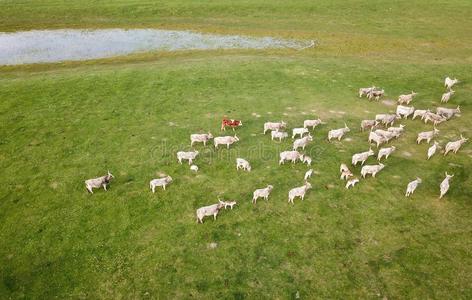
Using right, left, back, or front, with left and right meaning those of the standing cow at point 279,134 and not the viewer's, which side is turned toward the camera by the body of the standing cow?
right

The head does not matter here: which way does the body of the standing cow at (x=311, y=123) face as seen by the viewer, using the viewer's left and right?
facing to the right of the viewer

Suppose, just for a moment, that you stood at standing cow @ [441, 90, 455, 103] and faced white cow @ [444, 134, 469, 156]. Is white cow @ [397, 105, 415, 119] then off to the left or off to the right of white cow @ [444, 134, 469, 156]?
right

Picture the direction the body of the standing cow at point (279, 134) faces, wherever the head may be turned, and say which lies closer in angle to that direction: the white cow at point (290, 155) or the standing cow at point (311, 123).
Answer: the standing cow at point (311, 123)

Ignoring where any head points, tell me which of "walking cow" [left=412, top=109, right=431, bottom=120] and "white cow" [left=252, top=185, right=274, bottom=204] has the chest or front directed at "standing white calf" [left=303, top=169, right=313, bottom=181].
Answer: the white cow

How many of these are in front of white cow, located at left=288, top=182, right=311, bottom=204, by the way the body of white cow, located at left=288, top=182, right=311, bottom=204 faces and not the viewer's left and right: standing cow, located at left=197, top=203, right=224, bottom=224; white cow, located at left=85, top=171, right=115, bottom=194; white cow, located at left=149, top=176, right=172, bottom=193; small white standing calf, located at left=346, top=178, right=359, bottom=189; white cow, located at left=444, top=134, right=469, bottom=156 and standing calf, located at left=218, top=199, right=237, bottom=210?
2

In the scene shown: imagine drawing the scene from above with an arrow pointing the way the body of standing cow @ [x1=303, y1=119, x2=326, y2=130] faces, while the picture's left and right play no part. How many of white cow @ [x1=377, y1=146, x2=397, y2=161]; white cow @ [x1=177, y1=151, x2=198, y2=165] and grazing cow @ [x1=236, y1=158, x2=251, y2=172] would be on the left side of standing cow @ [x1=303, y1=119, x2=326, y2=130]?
0

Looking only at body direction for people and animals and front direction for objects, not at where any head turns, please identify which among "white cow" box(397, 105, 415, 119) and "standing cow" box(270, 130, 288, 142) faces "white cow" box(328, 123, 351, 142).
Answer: the standing cow

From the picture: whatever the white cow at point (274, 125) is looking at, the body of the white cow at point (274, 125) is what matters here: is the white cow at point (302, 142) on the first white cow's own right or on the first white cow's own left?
on the first white cow's own right

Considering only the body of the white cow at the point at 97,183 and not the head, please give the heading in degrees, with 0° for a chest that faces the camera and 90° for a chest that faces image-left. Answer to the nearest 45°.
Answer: approximately 225°

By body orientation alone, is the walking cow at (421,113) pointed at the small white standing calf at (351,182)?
no

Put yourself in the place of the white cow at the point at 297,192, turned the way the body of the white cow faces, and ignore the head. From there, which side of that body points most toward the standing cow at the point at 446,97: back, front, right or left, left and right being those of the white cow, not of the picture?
front

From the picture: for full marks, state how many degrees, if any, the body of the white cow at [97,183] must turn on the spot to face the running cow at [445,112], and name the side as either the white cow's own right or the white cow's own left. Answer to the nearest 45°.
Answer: approximately 45° to the white cow's own right
